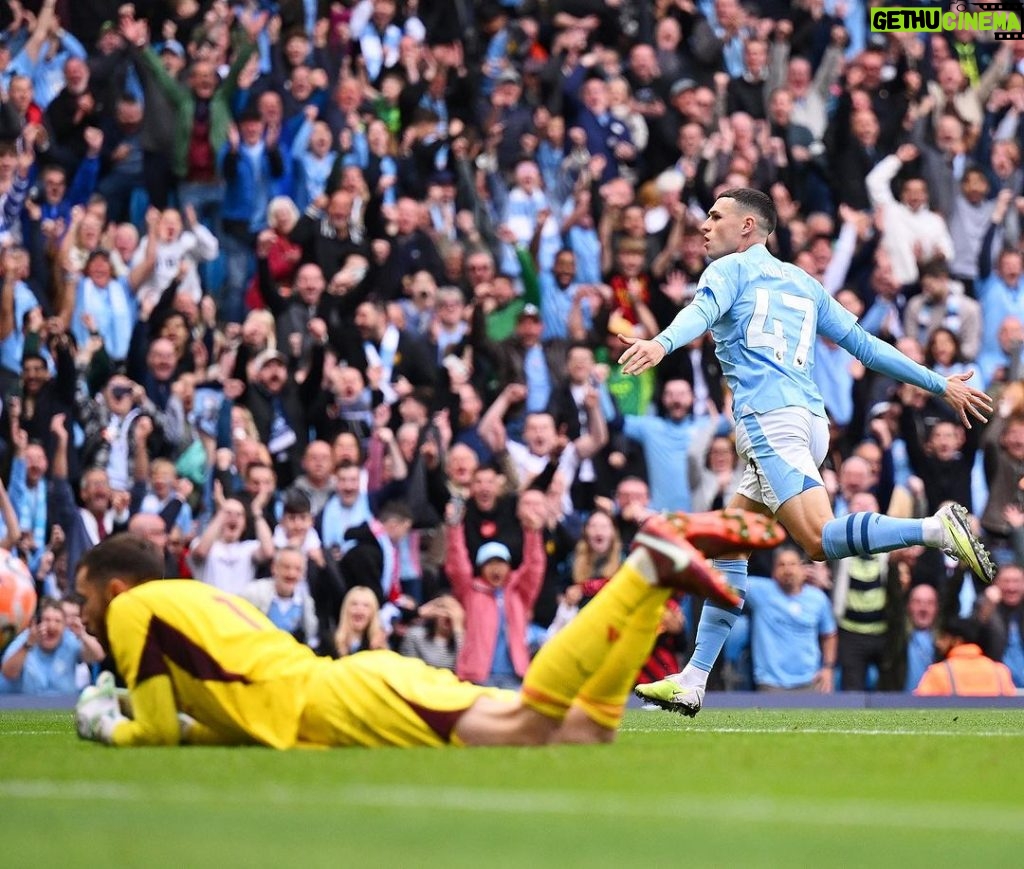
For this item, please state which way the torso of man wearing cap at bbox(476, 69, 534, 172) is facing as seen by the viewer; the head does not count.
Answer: toward the camera

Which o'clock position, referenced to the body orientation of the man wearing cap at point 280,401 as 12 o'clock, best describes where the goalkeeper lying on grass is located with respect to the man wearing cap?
The goalkeeper lying on grass is roughly at 12 o'clock from the man wearing cap.

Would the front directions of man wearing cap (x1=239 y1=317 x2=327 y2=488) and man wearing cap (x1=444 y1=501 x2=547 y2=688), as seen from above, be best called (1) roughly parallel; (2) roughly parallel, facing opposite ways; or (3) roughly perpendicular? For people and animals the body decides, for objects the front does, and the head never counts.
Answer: roughly parallel

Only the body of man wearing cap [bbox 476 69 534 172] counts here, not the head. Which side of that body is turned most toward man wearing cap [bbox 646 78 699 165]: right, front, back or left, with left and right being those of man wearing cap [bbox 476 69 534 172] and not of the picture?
left

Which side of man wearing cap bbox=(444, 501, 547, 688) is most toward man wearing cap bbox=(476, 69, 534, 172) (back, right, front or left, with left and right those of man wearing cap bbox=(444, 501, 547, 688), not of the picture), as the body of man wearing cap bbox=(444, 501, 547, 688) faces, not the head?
back

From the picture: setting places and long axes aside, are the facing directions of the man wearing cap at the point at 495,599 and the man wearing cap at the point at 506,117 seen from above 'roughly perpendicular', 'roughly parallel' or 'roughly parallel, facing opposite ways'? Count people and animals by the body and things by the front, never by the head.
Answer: roughly parallel

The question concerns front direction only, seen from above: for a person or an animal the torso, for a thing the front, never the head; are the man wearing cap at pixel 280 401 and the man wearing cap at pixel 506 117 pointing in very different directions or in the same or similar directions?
same or similar directions

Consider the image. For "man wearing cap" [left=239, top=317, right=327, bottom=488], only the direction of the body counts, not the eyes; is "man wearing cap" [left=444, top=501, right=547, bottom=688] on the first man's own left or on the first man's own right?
on the first man's own left

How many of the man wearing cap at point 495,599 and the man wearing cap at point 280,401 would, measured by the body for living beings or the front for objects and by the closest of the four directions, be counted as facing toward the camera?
2

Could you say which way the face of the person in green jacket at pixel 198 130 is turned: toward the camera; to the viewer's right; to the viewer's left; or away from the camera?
toward the camera

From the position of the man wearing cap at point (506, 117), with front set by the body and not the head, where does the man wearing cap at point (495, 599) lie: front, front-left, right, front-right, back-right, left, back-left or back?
front

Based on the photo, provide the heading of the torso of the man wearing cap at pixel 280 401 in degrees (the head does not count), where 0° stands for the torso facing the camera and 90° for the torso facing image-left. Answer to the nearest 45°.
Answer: approximately 0°

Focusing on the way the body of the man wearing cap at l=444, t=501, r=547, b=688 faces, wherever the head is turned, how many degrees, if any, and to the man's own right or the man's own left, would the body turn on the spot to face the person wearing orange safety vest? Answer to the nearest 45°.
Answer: approximately 90° to the man's own left

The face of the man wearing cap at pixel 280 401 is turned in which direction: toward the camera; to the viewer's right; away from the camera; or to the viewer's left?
toward the camera

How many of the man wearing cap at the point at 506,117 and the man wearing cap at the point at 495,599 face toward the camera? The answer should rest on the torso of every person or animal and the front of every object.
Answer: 2
